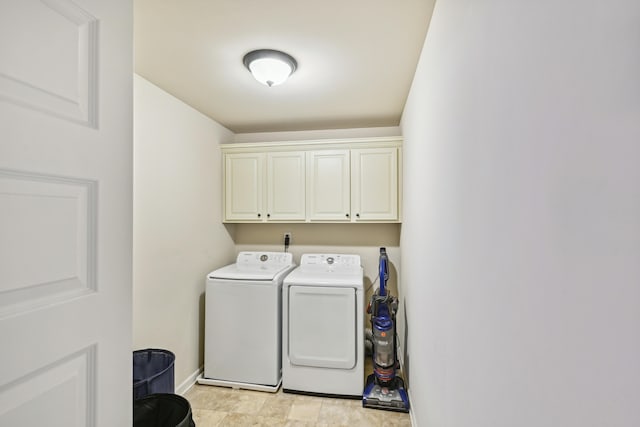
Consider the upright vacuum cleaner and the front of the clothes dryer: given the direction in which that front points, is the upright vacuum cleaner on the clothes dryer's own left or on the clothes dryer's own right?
on the clothes dryer's own left

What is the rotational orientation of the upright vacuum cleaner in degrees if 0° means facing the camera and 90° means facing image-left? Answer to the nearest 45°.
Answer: approximately 0°

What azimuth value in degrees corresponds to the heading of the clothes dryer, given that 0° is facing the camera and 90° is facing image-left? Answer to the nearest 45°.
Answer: approximately 0°

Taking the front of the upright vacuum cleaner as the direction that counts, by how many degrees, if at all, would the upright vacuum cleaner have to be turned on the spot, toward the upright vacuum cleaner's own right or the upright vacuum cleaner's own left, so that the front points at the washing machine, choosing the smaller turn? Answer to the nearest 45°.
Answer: approximately 90° to the upright vacuum cleaner's own right

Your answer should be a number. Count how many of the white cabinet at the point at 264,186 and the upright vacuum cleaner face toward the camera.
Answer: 2
